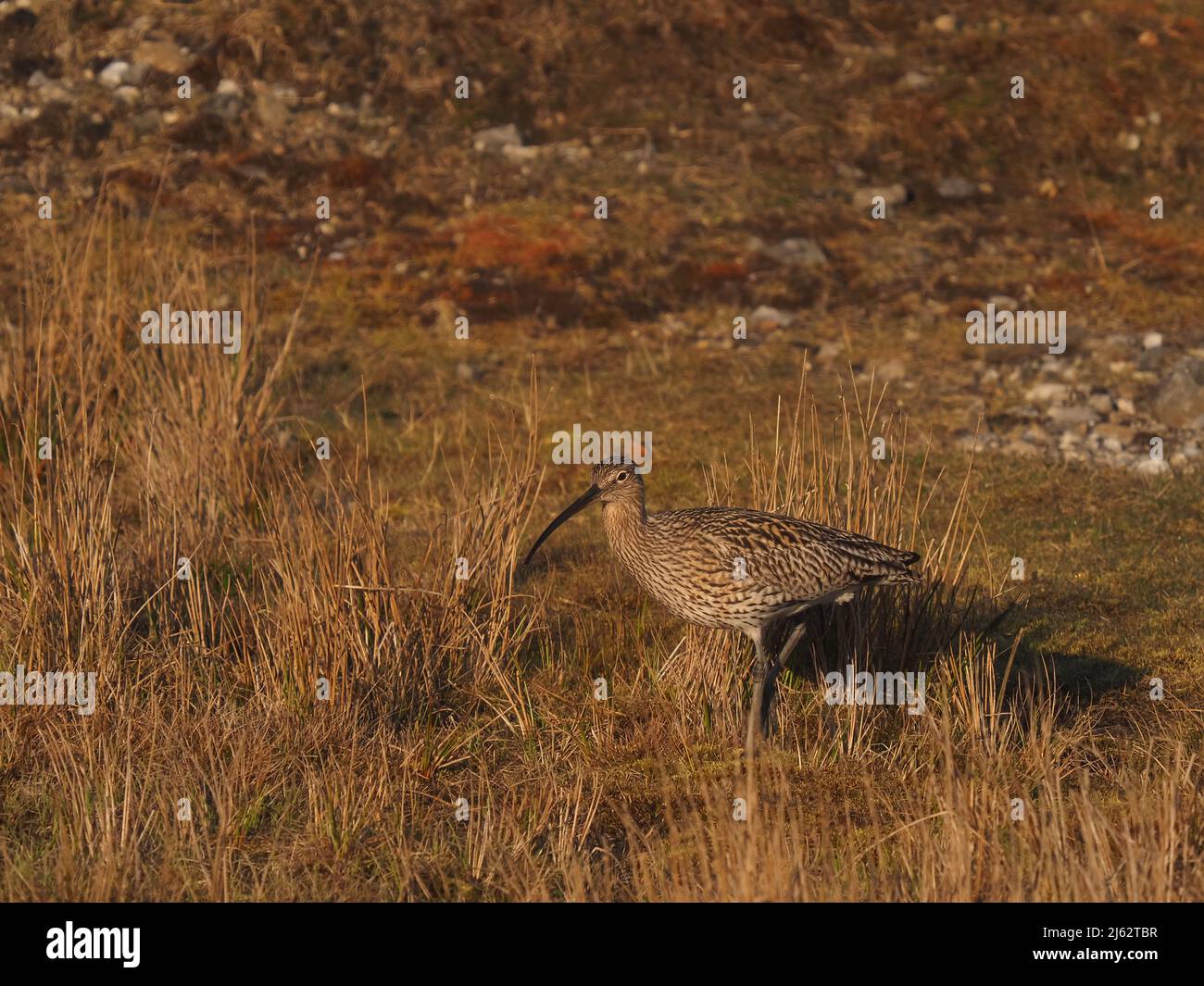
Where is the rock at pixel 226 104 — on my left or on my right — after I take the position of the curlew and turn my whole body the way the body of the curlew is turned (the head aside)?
on my right

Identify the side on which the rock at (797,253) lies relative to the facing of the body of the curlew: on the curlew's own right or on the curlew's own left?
on the curlew's own right

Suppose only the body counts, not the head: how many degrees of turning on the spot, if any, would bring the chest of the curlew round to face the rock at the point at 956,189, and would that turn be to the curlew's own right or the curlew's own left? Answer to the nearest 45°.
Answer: approximately 90° to the curlew's own right

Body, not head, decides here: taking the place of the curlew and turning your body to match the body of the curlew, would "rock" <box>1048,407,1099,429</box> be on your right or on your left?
on your right

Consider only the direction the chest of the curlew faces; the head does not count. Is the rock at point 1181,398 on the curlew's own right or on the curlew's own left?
on the curlew's own right

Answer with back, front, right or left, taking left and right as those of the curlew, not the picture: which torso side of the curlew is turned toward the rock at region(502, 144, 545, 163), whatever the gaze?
right

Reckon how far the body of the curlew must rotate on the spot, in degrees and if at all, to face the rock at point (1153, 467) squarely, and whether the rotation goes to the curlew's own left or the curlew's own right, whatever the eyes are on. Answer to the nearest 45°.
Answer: approximately 135° to the curlew's own right

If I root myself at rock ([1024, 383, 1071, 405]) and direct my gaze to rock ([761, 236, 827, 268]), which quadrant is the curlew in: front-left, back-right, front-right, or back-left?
back-left

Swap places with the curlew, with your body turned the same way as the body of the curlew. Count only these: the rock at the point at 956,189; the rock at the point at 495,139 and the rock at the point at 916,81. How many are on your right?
3

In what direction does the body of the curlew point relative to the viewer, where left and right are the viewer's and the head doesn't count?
facing to the left of the viewer

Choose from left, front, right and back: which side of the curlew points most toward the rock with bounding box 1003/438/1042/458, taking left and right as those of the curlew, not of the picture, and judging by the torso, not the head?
right

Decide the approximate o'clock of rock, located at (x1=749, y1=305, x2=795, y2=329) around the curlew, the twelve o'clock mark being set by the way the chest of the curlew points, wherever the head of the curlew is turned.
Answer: The rock is roughly at 3 o'clock from the curlew.

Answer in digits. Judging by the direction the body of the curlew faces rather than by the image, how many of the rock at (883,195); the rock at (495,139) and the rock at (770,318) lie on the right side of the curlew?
3

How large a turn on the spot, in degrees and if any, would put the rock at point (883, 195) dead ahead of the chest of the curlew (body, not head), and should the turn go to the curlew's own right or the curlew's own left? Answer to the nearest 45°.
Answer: approximately 90° to the curlew's own right
